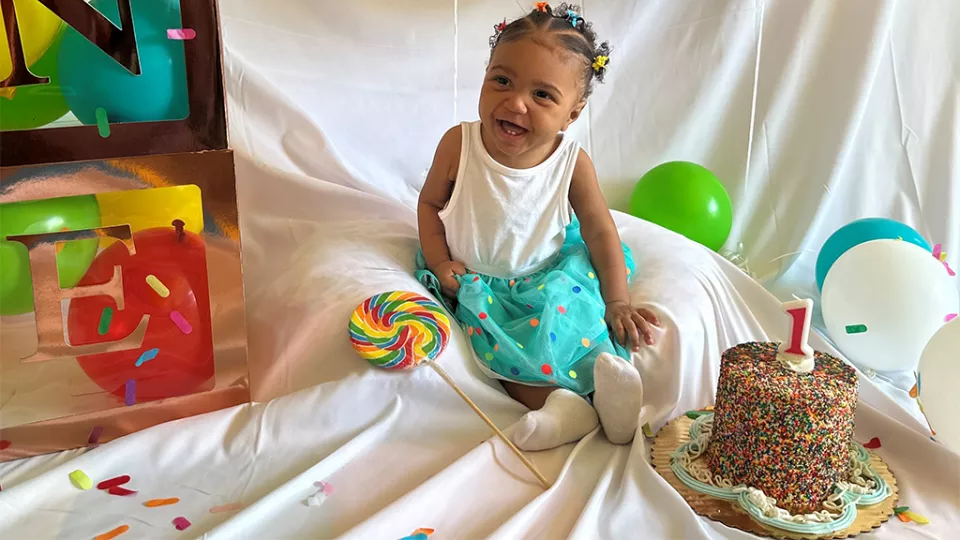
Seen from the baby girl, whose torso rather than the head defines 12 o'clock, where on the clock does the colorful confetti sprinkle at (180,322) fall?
The colorful confetti sprinkle is roughly at 2 o'clock from the baby girl.

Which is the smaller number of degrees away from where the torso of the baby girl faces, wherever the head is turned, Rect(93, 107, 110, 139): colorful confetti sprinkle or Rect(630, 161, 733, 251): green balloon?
the colorful confetti sprinkle

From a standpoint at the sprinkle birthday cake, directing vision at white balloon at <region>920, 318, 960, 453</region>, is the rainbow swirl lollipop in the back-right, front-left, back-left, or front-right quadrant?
back-left

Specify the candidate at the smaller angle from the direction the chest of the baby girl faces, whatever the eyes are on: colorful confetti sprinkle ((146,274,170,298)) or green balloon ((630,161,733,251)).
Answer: the colorful confetti sprinkle

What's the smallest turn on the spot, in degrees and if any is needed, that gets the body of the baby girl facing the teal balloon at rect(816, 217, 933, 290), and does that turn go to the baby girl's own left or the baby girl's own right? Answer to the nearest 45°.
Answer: approximately 135° to the baby girl's own left

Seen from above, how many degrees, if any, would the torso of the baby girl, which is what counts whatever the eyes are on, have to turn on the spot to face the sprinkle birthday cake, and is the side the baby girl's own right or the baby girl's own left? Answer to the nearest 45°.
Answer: approximately 45° to the baby girl's own left

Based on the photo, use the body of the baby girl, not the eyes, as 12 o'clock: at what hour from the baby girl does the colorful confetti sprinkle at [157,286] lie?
The colorful confetti sprinkle is roughly at 2 o'clock from the baby girl.

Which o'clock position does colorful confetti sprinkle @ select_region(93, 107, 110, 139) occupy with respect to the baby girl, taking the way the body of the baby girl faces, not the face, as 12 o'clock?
The colorful confetti sprinkle is roughly at 2 o'clock from the baby girl.

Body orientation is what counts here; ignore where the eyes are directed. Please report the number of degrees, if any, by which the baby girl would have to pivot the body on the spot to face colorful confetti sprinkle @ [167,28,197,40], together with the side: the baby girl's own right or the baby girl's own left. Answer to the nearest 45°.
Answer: approximately 45° to the baby girl's own right

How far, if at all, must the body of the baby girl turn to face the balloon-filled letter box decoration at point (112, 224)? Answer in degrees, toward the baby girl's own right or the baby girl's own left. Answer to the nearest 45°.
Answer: approximately 45° to the baby girl's own right

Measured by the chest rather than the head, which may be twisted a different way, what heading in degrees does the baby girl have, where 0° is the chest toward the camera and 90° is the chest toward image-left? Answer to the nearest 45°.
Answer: approximately 0°
